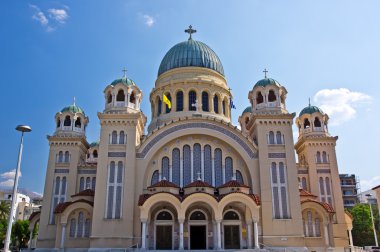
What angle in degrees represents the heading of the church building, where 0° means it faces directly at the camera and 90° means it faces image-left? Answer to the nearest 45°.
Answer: approximately 0°
